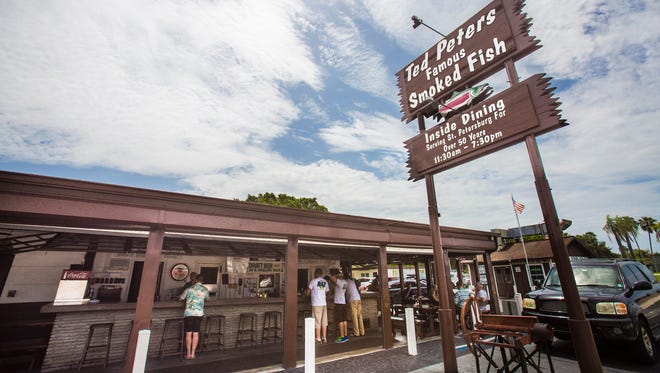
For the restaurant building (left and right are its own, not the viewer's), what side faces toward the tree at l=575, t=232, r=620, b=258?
left

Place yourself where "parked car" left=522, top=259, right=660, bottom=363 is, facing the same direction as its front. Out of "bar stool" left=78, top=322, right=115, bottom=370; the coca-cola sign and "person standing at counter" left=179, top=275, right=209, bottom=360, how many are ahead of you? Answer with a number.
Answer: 3

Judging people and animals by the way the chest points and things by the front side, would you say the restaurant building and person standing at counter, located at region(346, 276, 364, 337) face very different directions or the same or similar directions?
very different directions

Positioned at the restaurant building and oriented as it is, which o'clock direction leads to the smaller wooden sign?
The smaller wooden sign is roughly at 12 o'clock from the restaurant building.

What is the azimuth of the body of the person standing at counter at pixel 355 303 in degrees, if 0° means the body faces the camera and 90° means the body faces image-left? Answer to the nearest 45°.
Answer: approximately 135°

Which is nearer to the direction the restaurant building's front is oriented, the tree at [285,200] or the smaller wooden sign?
the smaller wooden sign

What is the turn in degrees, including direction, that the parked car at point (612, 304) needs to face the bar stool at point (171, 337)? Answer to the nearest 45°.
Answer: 0° — it already faces it

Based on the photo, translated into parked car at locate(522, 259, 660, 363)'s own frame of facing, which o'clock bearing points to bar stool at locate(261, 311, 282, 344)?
The bar stool is roughly at 1 o'clock from the parked car.

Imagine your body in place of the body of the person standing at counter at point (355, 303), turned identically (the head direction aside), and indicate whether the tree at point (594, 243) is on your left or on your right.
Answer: on your right
